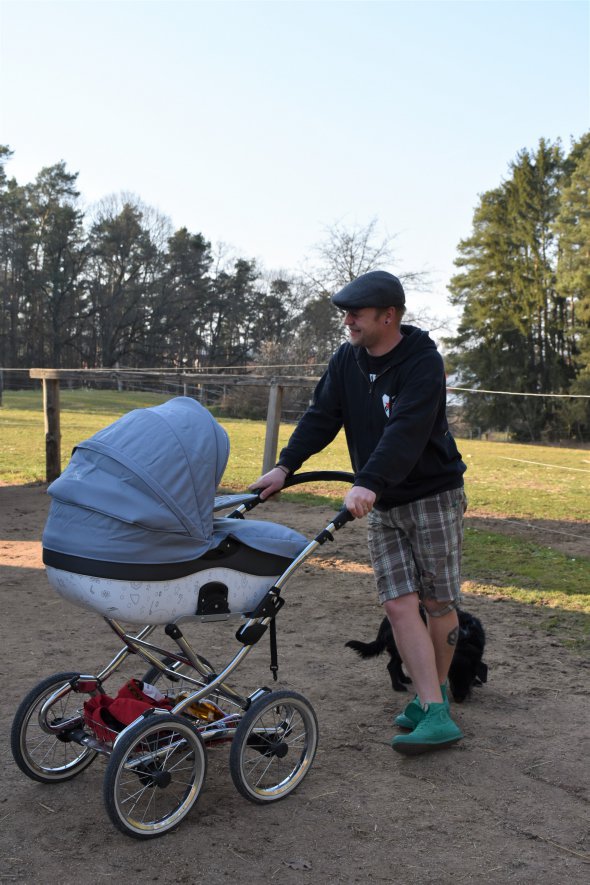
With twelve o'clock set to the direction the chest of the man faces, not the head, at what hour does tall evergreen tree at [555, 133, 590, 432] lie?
The tall evergreen tree is roughly at 5 o'clock from the man.

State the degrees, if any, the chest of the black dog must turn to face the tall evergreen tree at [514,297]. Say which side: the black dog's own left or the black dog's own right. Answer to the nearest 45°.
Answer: approximately 90° to the black dog's own left

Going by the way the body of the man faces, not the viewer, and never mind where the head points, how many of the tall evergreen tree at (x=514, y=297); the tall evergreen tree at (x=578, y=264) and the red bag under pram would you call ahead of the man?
1

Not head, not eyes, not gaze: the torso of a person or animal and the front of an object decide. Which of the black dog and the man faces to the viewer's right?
the black dog

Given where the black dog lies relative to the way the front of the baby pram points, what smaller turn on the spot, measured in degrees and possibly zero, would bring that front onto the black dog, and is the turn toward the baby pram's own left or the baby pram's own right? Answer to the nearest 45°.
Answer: approximately 180°

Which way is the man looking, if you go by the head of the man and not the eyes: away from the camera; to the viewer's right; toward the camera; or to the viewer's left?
to the viewer's left

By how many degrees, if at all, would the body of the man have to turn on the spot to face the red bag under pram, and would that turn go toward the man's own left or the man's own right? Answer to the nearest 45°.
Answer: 0° — they already face it

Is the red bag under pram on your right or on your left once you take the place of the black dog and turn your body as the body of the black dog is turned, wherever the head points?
on your right

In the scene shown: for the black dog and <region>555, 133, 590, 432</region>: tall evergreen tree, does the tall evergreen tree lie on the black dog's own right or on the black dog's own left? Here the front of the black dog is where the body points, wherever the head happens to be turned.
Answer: on the black dog's own left

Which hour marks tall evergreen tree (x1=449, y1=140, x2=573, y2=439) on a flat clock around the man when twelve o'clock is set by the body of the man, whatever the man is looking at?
The tall evergreen tree is roughly at 5 o'clock from the man.

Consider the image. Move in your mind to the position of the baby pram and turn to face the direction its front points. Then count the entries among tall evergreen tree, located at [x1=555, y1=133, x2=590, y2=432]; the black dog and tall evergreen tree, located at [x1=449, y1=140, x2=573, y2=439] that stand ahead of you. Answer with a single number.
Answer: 0

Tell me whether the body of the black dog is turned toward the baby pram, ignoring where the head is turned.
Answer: no

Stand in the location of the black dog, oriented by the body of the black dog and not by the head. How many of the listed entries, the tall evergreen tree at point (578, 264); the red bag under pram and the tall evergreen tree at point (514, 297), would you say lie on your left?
2

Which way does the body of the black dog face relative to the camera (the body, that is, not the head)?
to the viewer's right
